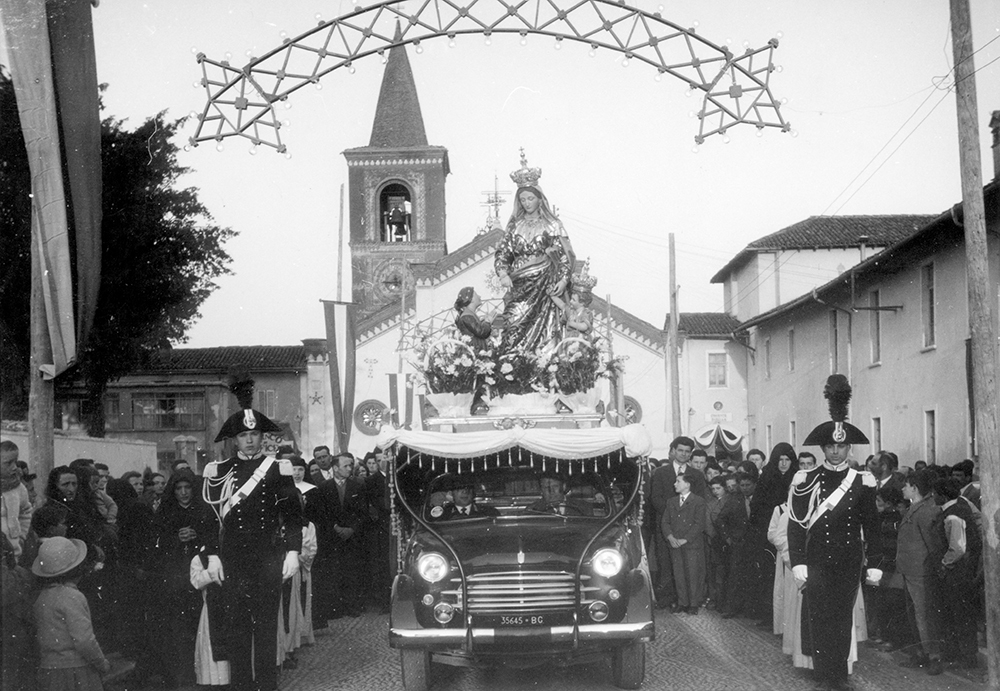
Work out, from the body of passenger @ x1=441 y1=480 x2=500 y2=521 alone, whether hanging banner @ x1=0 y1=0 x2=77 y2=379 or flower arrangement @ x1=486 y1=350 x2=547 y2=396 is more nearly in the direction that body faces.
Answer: the hanging banner

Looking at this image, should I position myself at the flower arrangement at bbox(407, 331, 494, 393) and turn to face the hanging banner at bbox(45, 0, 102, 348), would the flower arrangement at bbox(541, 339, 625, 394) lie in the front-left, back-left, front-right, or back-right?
back-left

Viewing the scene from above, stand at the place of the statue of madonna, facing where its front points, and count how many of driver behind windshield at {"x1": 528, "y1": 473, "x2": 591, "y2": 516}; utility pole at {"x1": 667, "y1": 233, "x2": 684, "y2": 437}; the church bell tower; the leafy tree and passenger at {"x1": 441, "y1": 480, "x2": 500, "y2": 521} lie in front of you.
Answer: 2

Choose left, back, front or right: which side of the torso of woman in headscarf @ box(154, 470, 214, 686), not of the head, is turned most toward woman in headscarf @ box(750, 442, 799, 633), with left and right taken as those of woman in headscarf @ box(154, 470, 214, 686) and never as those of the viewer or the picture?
left

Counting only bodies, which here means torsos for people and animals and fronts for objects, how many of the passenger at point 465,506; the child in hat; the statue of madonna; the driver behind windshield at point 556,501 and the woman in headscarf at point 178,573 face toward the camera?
4

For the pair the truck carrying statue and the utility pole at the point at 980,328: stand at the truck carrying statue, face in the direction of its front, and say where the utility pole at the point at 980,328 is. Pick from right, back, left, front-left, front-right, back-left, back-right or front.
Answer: left

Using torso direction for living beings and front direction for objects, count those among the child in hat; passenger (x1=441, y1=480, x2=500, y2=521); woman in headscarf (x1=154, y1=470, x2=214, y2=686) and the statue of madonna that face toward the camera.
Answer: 3

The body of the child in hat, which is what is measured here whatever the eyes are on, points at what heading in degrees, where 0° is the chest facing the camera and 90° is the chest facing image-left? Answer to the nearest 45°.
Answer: approximately 225°

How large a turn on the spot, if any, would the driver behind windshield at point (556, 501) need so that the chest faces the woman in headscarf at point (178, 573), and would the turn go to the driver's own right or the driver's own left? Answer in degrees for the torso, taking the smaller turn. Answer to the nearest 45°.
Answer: approximately 90° to the driver's own right

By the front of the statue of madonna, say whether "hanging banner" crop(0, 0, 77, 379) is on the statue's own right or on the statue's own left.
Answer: on the statue's own right
